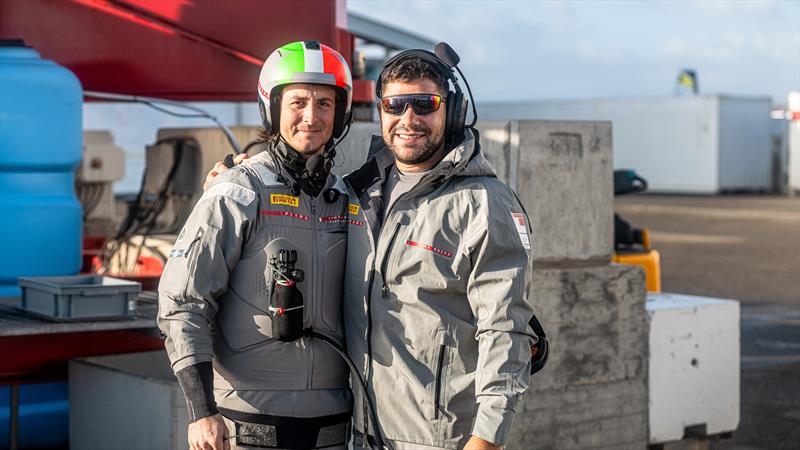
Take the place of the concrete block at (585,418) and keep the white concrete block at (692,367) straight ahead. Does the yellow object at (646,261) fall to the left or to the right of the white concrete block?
left

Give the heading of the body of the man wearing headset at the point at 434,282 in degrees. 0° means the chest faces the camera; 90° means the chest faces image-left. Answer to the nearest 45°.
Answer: approximately 45°

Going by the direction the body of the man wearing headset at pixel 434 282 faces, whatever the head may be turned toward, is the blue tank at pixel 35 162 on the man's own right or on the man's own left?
on the man's own right

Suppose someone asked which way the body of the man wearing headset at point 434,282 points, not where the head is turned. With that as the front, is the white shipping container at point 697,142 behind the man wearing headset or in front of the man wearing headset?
behind

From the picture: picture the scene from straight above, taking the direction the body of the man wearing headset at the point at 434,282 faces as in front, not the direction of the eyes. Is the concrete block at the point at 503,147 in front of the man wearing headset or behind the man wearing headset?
behind

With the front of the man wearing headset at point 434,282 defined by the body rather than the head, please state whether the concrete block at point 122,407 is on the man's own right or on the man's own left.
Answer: on the man's own right

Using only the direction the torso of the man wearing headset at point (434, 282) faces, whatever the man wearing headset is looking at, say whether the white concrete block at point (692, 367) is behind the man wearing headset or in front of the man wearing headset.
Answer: behind
